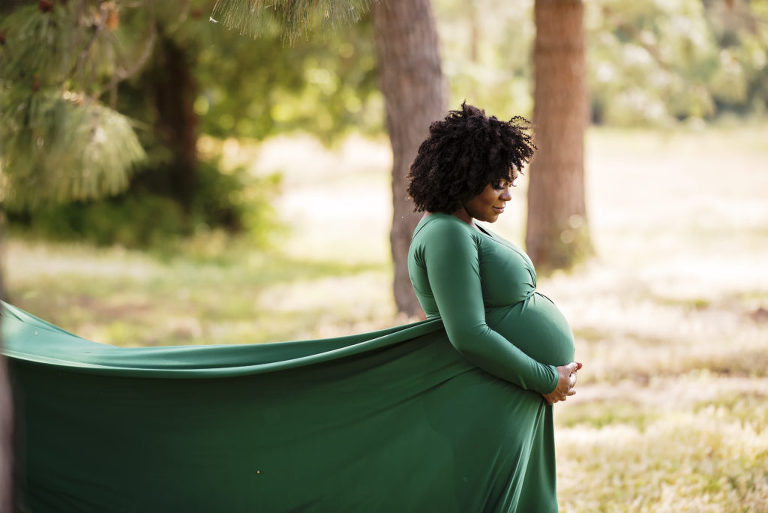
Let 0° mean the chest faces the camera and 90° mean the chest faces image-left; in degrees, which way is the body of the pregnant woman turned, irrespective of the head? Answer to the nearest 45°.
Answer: approximately 270°

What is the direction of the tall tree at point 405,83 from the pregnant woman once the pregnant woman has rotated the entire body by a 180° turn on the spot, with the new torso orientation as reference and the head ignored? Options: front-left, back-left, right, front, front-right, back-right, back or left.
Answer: right

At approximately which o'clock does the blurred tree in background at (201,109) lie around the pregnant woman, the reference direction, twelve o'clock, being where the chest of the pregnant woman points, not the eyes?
The blurred tree in background is roughly at 8 o'clock from the pregnant woman.

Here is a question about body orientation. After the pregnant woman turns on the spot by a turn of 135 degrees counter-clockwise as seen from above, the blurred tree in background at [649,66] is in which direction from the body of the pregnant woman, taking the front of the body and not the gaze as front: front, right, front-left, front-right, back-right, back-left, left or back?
front-right
